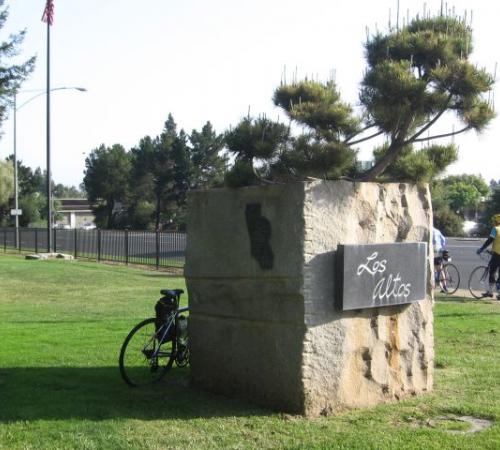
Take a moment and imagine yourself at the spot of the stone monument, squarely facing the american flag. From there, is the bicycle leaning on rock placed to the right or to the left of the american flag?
left

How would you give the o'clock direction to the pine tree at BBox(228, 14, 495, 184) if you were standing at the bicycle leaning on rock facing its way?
The pine tree is roughly at 1 o'clock from the bicycle leaning on rock.

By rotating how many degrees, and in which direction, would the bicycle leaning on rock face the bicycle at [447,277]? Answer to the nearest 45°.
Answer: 0° — it already faces it

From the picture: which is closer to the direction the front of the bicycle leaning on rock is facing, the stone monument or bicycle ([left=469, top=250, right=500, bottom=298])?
the bicycle

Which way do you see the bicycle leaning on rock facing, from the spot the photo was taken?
facing away from the viewer and to the right of the viewer
